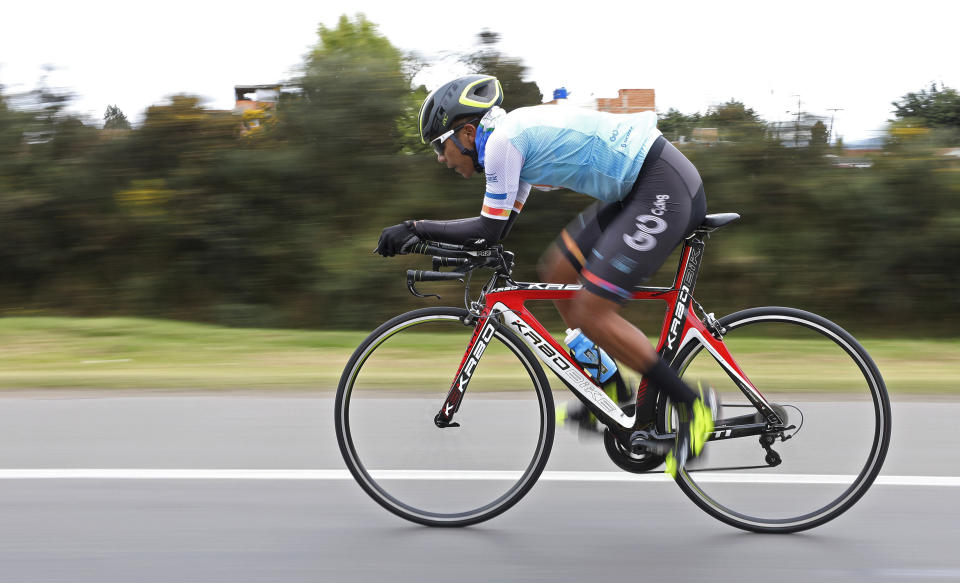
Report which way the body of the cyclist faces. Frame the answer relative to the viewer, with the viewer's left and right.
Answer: facing to the left of the viewer

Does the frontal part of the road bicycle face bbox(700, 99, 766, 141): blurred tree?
no

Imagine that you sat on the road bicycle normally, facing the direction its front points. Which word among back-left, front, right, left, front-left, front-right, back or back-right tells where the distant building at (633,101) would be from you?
right

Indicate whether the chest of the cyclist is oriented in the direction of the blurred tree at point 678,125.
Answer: no

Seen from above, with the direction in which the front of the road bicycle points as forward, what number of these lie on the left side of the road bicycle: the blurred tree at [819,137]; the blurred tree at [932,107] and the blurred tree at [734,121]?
0

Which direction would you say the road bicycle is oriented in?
to the viewer's left

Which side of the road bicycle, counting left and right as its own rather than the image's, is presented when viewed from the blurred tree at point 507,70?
right

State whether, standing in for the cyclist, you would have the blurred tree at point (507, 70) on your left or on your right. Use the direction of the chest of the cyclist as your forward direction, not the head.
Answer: on your right

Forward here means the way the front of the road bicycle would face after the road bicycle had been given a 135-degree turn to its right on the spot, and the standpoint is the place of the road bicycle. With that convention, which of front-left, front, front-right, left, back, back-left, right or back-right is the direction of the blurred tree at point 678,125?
front-left

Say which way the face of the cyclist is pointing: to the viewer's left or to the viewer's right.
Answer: to the viewer's left

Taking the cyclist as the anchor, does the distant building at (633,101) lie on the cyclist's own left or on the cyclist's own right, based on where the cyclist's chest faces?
on the cyclist's own right

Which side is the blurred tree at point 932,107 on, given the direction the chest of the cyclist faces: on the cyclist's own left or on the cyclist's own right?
on the cyclist's own right

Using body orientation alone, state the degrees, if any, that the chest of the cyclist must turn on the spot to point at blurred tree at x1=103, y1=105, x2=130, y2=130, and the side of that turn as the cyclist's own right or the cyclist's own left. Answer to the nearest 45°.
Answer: approximately 45° to the cyclist's own right
